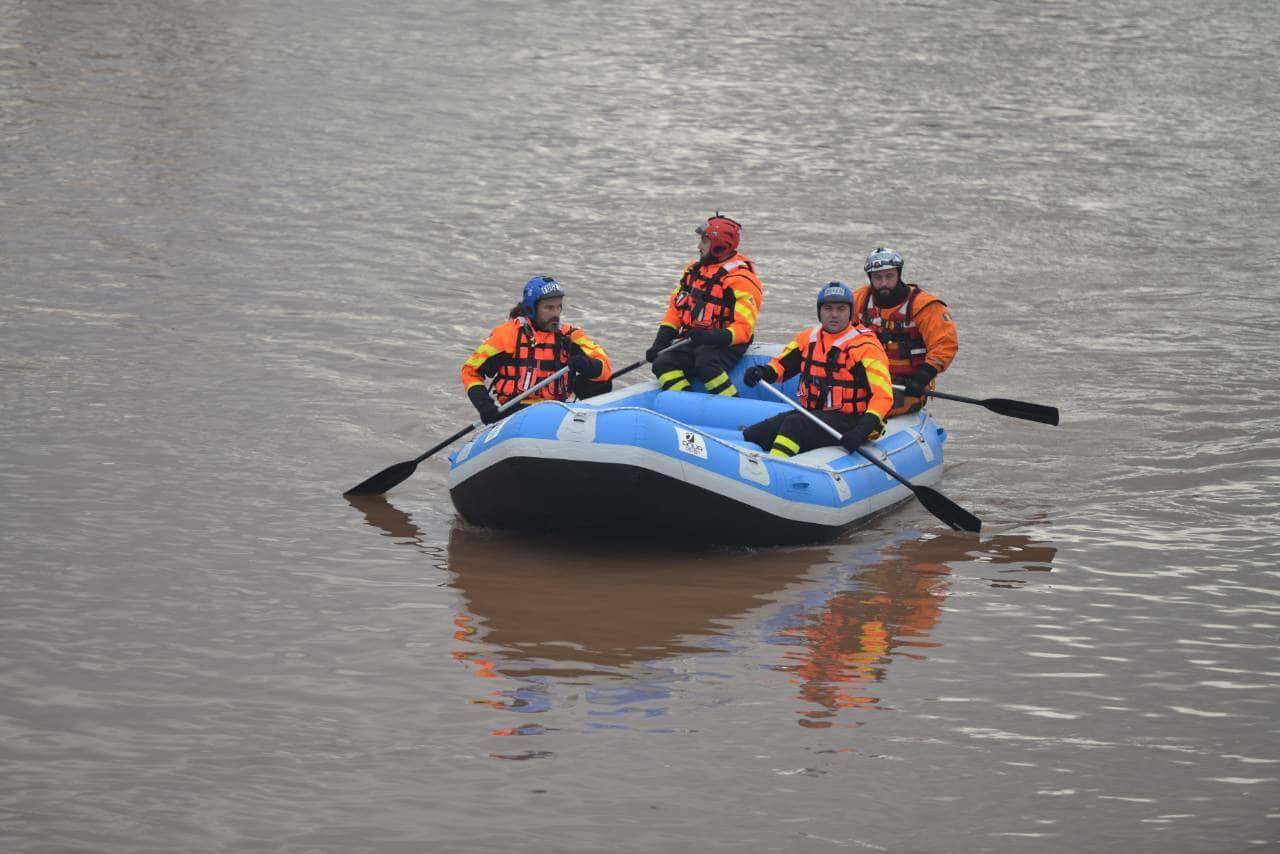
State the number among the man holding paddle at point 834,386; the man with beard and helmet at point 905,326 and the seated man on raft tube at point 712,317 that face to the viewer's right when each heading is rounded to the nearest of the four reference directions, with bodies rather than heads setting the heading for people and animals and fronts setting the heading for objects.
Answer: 0

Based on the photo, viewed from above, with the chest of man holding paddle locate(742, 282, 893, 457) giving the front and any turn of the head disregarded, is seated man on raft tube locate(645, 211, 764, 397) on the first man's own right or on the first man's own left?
on the first man's own right

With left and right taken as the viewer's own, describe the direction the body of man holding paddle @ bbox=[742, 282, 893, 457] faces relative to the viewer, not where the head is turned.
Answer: facing the viewer and to the left of the viewer

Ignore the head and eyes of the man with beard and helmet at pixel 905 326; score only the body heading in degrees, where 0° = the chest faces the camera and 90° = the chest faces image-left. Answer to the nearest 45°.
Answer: approximately 45°

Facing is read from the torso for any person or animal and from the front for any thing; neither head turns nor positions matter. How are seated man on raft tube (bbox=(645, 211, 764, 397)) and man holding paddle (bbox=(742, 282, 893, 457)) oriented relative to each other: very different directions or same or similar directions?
same or similar directions

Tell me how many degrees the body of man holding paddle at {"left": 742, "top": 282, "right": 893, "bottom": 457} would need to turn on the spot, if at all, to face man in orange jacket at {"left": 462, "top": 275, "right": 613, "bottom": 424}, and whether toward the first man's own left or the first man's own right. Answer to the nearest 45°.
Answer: approximately 45° to the first man's own right

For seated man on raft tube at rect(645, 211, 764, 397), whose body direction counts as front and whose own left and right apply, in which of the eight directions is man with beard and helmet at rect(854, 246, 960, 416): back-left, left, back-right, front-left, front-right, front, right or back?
back-left

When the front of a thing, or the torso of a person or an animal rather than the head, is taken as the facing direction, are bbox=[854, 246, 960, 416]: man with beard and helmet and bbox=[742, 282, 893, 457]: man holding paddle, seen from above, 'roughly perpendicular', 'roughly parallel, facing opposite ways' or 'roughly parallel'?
roughly parallel

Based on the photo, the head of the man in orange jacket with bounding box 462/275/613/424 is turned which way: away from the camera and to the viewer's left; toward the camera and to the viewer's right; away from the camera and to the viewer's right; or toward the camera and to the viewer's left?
toward the camera and to the viewer's right

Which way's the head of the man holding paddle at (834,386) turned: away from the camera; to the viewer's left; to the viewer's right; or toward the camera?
toward the camera

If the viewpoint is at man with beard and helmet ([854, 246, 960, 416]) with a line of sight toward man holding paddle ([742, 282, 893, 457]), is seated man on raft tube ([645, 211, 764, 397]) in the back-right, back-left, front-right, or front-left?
front-right

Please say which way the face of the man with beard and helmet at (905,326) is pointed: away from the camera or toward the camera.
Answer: toward the camera
